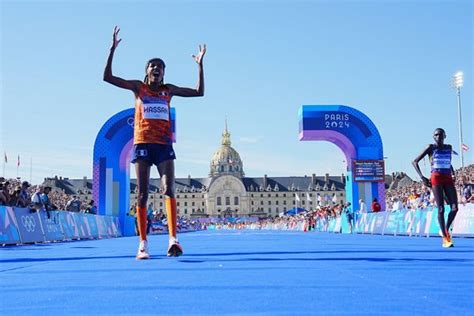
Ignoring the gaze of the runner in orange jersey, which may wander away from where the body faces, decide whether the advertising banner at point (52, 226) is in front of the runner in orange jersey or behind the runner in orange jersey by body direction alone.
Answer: behind

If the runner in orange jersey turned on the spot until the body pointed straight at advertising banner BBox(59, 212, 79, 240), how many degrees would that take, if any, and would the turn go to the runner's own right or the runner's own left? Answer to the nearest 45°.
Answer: approximately 180°

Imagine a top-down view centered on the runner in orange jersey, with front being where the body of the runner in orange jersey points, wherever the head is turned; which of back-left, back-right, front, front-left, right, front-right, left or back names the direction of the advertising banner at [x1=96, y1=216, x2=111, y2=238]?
back

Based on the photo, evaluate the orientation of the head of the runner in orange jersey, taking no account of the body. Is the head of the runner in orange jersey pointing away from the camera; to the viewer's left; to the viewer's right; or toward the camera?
toward the camera

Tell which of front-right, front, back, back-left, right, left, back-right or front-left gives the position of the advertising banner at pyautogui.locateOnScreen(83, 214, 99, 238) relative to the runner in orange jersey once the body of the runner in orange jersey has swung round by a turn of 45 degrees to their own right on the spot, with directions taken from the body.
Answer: back-right

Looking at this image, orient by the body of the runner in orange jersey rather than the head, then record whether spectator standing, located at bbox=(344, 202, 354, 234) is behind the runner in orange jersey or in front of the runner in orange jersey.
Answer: behind

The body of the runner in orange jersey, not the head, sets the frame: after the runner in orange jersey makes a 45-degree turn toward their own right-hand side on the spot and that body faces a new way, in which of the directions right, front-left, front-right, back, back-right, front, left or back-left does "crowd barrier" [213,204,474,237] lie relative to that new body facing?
back

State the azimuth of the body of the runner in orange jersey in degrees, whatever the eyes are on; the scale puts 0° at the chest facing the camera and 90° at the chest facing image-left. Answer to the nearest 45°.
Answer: approximately 0°

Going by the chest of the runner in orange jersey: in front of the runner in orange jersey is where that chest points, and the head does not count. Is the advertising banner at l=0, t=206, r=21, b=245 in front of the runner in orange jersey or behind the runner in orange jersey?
behind

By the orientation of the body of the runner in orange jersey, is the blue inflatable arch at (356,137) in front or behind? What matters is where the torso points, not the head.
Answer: behind

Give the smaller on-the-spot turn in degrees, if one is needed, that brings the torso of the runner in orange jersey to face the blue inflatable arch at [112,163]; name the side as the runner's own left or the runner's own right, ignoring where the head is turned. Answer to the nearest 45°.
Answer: approximately 180°
